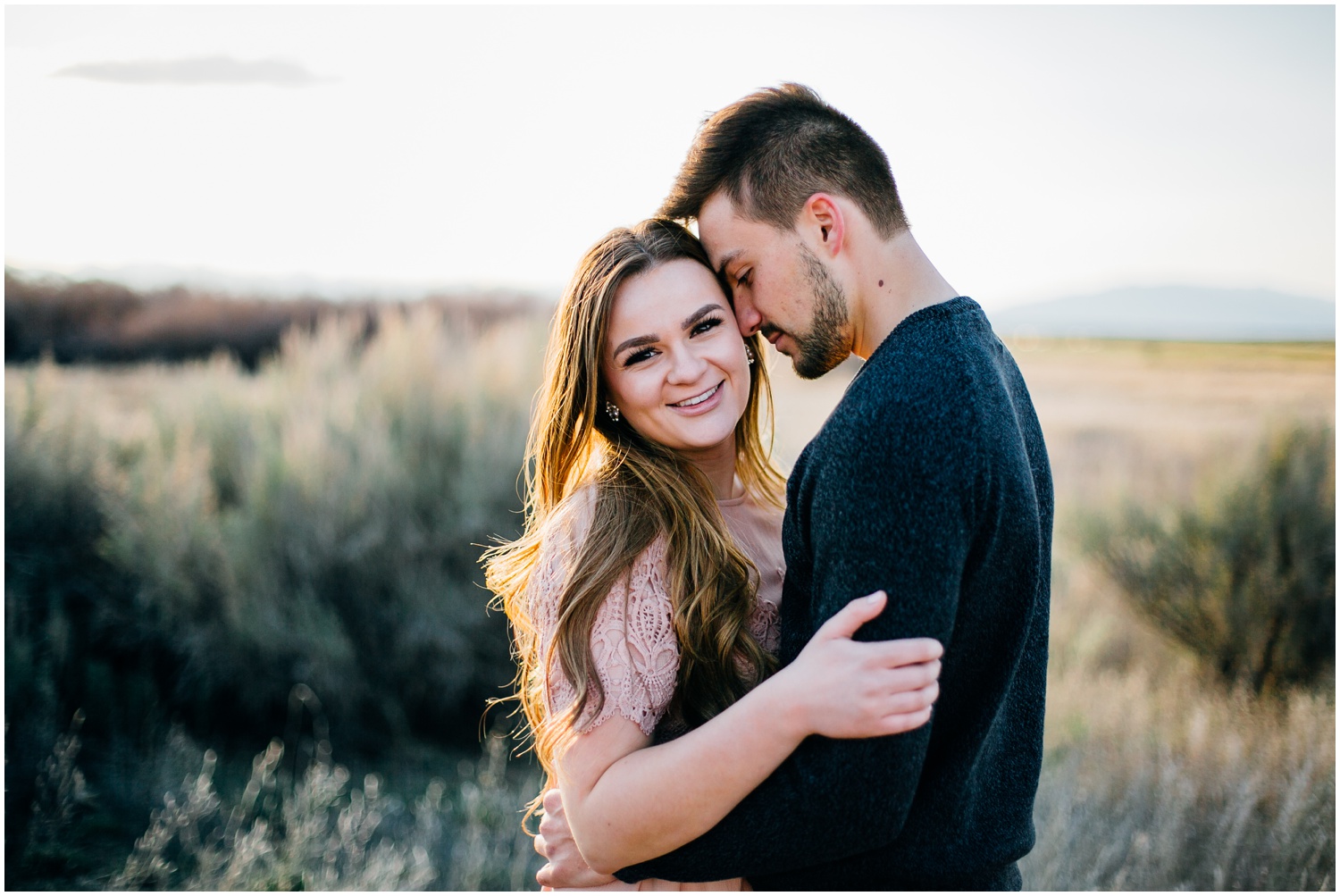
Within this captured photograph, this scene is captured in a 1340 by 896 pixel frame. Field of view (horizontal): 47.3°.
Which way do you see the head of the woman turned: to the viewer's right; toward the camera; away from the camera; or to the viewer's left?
toward the camera

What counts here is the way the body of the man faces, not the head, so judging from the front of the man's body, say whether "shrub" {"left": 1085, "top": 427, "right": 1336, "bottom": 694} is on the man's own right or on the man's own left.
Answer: on the man's own right

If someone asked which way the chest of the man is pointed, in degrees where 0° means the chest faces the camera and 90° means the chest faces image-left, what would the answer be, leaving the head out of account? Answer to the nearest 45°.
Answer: approximately 90°
